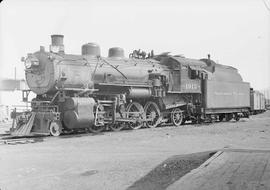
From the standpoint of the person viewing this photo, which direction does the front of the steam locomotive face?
facing the viewer and to the left of the viewer

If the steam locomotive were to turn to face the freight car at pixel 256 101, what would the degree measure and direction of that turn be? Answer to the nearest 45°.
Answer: approximately 180°

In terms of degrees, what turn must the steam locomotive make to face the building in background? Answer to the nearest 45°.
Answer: approximately 90° to its right

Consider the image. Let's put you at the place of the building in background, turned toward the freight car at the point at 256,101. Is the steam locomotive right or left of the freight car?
right
